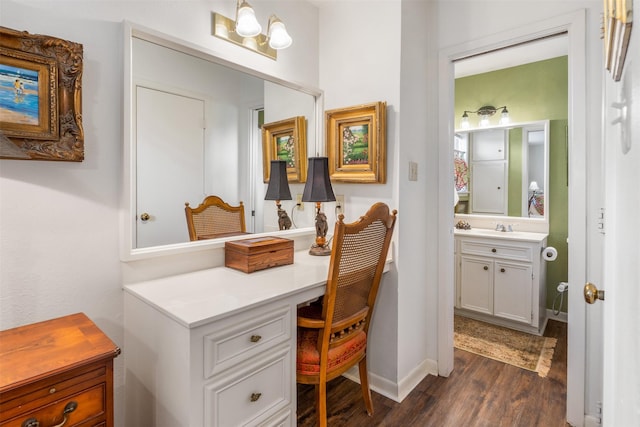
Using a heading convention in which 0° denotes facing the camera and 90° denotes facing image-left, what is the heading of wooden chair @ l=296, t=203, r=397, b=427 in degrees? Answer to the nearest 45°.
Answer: approximately 135°

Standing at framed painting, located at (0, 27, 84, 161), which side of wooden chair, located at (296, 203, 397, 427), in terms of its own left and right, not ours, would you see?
left

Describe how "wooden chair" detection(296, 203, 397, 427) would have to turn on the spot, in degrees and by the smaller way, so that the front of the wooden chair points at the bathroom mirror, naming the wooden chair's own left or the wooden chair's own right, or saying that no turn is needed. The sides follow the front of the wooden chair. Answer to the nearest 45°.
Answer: approximately 90° to the wooden chair's own right

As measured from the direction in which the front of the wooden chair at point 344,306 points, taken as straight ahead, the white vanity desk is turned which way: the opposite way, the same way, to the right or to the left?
the opposite way

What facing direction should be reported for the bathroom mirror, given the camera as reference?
facing the viewer and to the left of the viewer

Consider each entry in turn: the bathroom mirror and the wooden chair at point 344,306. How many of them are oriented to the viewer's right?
0

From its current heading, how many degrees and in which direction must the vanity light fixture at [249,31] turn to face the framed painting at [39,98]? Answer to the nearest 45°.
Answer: approximately 90° to its right

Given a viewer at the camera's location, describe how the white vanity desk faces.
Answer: facing the viewer and to the right of the viewer
